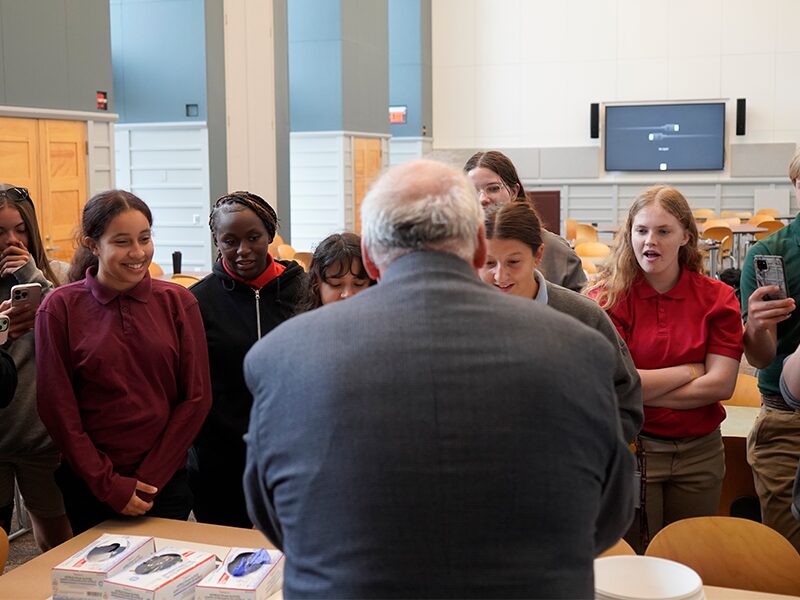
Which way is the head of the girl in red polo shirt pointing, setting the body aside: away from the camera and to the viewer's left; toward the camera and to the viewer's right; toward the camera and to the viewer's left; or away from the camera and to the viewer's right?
toward the camera and to the viewer's left

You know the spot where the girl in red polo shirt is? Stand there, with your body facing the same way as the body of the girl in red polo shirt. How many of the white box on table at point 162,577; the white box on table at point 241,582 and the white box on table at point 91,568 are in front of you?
3

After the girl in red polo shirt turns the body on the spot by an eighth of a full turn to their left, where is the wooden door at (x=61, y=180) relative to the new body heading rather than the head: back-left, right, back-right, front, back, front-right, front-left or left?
back-right

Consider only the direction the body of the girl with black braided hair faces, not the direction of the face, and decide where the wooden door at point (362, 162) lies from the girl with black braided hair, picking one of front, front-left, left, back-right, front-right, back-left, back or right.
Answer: back

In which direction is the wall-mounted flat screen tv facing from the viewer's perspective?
toward the camera

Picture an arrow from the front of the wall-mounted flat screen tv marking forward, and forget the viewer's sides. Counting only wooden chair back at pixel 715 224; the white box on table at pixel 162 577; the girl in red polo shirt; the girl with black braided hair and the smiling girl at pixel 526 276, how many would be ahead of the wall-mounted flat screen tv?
5

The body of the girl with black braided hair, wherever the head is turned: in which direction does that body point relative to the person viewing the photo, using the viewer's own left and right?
facing the viewer

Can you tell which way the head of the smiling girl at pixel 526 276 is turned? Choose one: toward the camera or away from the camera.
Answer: toward the camera

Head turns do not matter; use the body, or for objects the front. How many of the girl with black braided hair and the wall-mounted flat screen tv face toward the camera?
2

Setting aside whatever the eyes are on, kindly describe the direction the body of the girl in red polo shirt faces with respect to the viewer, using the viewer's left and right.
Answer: facing the viewer and to the left of the viewer

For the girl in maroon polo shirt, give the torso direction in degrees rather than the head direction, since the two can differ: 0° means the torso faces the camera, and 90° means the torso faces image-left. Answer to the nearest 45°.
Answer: approximately 315°

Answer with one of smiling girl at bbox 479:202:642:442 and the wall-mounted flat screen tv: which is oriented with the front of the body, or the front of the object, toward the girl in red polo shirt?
the wall-mounted flat screen tv

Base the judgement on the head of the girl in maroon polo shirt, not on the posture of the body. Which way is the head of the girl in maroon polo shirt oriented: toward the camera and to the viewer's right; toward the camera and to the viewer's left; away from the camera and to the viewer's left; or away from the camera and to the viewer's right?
toward the camera and to the viewer's right

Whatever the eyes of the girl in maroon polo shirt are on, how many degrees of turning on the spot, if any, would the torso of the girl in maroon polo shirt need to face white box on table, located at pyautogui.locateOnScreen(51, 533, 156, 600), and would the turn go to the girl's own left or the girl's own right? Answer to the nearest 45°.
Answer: approximately 45° to the girl's own right
